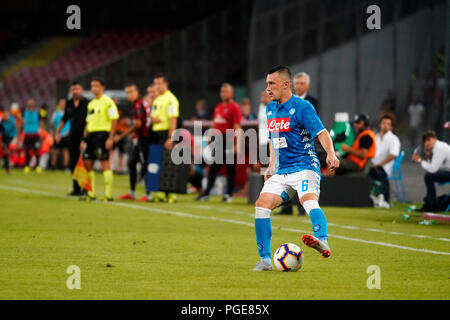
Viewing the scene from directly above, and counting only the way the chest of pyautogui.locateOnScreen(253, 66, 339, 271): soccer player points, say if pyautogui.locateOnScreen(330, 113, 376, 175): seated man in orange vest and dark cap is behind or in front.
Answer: behind

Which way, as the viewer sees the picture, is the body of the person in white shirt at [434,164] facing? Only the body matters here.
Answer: to the viewer's left

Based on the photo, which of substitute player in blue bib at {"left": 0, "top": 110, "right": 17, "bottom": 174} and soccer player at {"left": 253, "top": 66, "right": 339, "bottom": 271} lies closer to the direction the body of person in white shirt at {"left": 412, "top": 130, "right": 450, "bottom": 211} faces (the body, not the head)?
the substitute player in blue bib

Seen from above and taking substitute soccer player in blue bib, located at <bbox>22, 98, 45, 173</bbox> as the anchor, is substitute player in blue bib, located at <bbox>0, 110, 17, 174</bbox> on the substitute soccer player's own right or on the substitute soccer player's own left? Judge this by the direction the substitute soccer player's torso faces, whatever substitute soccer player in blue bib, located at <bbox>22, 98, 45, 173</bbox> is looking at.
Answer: on the substitute soccer player's own right

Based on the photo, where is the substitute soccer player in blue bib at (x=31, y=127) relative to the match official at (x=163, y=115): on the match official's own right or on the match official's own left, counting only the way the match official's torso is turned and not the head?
on the match official's own right

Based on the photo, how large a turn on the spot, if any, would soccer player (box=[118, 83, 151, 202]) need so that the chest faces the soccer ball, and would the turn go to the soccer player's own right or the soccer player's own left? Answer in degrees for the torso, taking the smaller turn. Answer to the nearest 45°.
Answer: approximately 90° to the soccer player's own left

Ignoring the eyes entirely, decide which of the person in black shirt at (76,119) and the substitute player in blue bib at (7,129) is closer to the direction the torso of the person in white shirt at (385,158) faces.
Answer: the person in black shirt

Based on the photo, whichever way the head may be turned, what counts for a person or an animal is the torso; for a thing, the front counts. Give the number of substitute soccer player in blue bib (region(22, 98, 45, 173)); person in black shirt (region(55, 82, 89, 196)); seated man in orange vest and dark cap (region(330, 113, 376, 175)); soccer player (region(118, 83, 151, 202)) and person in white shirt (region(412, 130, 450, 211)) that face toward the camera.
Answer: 2

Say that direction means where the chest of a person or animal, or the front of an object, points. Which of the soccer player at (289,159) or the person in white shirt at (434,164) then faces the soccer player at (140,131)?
the person in white shirt

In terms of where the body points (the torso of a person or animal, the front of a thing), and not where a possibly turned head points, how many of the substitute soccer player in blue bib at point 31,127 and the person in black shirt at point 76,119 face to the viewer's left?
0
